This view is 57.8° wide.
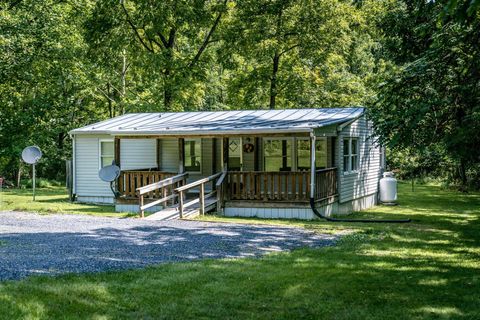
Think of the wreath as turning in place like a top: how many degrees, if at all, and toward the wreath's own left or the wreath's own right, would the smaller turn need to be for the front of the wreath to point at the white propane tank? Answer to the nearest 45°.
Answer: approximately 135° to the wreath's own left

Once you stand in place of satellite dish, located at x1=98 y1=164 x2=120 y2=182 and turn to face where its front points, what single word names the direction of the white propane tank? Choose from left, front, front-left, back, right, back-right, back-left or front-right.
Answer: back-left

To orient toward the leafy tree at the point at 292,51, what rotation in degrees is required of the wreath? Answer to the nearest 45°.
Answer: approximately 180°

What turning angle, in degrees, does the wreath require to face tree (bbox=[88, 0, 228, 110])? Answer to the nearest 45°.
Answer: approximately 135° to its right

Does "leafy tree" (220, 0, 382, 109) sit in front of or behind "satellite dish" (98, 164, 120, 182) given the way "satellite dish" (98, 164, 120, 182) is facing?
behind

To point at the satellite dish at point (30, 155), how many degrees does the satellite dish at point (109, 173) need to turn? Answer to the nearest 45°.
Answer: approximately 90° to its right

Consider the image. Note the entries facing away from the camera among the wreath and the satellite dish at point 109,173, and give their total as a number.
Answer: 0

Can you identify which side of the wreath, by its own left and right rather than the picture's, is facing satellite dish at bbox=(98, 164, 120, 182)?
right

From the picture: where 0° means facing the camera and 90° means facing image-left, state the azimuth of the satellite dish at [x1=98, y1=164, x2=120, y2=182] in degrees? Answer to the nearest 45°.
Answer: approximately 45°
